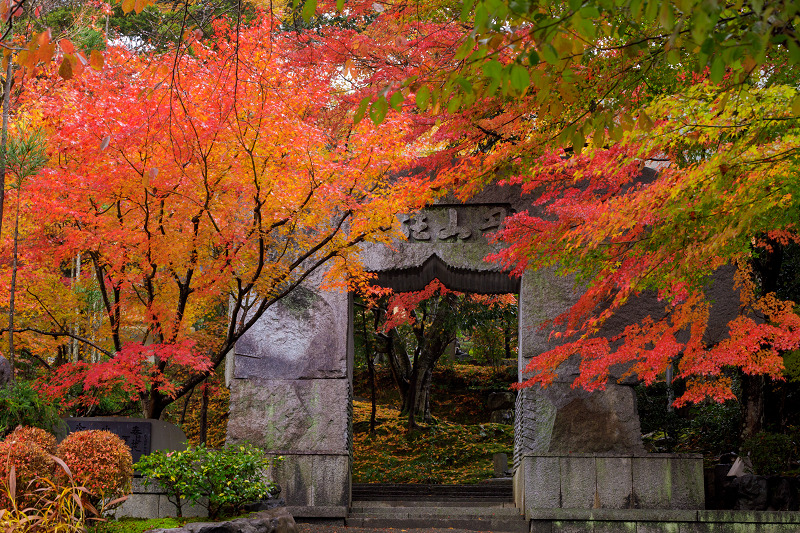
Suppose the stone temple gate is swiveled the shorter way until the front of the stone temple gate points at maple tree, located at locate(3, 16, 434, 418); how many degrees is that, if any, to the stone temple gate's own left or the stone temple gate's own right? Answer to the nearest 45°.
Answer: approximately 45° to the stone temple gate's own right

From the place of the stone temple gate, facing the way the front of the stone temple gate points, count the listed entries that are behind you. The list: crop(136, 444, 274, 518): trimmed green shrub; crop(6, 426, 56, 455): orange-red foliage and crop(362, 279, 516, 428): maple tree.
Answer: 1

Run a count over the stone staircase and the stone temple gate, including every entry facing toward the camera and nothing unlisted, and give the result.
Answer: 2

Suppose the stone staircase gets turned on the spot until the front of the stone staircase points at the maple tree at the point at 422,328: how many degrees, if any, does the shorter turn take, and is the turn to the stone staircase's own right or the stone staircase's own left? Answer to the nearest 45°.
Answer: approximately 180°

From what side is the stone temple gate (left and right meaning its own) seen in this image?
front

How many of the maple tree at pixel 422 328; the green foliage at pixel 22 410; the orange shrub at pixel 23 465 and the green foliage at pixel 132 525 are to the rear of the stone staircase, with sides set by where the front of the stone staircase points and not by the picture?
1

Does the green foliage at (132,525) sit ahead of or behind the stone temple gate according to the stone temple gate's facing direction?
ahead

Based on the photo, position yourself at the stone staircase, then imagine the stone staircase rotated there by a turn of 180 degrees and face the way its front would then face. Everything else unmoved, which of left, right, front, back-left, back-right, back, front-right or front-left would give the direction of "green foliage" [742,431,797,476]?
right

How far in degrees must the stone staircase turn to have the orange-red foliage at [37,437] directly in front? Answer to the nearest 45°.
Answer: approximately 45° to its right

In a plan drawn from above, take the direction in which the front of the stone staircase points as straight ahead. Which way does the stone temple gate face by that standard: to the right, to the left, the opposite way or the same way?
the same way

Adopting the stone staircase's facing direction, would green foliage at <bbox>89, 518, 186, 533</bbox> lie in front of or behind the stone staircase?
in front

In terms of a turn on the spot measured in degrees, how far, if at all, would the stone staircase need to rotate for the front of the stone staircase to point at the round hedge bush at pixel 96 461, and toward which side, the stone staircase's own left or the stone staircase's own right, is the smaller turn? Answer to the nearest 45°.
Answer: approximately 45° to the stone staircase's own right
